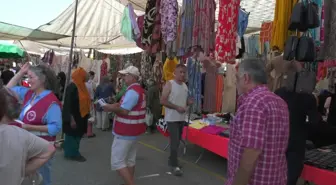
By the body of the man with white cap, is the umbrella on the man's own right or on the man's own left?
on the man's own right

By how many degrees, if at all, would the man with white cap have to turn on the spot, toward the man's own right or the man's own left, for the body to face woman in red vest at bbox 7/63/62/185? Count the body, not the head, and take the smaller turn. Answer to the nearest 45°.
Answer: approximately 45° to the man's own left

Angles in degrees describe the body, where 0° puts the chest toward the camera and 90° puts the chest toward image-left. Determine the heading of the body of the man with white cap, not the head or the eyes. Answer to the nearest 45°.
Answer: approximately 90°

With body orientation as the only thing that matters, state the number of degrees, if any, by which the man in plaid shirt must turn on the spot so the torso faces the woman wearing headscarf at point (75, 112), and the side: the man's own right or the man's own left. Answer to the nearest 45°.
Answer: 0° — they already face them
